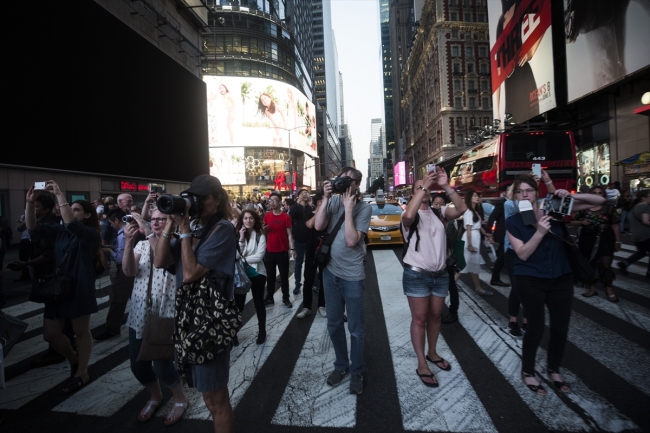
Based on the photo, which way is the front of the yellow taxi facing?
toward the camera

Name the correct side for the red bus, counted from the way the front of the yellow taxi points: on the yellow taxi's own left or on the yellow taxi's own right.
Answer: on the yellow taxi's own left

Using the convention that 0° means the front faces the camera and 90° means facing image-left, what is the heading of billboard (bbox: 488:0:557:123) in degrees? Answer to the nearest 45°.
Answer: approximately 45°

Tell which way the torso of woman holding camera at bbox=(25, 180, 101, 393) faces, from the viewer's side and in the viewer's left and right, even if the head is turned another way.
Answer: facing to the left of the viewer

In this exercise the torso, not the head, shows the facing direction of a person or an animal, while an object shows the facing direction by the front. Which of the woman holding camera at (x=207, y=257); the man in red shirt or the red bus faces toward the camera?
the man in red shirt

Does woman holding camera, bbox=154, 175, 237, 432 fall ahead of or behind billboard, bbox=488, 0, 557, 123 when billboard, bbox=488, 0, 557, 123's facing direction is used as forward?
ahead

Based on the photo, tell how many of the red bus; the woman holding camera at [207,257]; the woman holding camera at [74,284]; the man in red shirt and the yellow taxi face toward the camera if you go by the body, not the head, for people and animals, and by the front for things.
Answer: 2

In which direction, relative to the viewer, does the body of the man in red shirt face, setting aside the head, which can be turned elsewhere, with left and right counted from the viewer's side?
facing the viewer

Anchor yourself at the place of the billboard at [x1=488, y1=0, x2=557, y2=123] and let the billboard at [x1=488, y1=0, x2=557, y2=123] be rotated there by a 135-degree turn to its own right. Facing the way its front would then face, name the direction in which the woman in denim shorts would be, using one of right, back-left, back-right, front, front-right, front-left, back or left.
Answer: back

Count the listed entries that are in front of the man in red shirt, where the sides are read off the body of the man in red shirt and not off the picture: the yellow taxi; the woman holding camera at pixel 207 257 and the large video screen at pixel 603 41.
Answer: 1

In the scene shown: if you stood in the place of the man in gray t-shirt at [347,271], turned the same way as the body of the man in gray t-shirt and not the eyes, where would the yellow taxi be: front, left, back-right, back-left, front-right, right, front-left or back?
back-right

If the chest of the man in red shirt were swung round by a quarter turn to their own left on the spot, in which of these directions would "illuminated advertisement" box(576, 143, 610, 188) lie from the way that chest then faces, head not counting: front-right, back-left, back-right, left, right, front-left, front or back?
front-left

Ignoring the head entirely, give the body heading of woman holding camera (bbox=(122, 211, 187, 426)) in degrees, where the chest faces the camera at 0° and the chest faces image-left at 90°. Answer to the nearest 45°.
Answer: approximately 45°

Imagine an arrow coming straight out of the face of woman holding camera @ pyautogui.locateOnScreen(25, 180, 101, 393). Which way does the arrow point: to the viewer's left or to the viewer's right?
to the viewer's left
